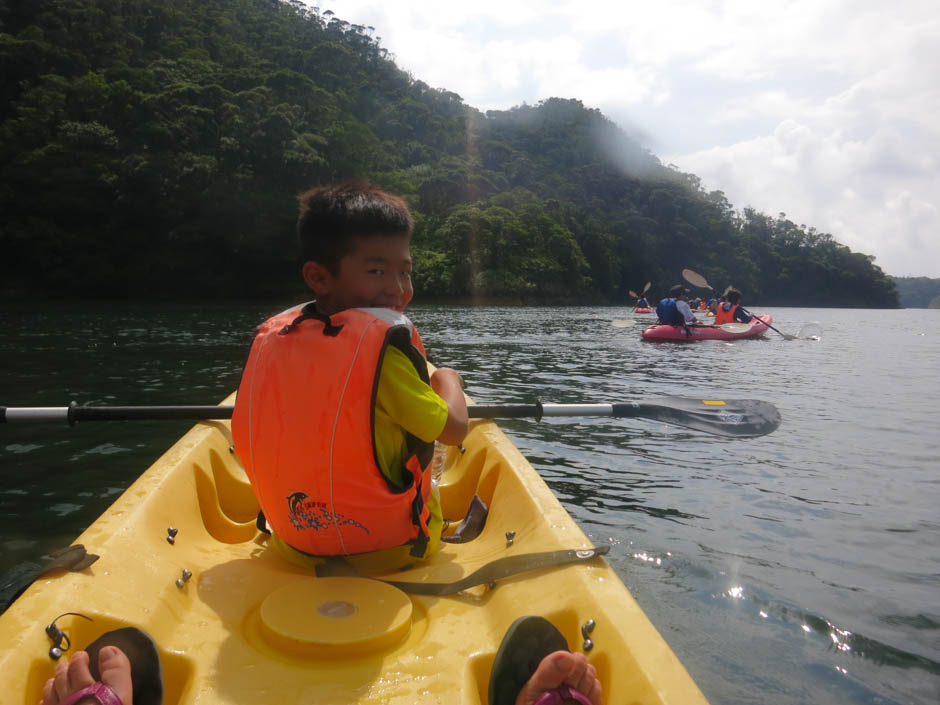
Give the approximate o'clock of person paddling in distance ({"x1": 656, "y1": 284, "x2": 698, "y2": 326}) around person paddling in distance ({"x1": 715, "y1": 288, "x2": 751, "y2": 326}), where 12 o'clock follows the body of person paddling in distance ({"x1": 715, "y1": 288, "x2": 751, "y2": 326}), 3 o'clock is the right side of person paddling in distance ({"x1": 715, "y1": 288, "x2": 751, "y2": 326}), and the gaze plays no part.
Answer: person paddling in distance ({"x1": 656, "y1": 284, "x2": 698, "y2": 326}) is roughly at 5 o'clock from person paddling in distance ({"x1": 715, "y1": 288, "x2": 751, "y2": 326}).

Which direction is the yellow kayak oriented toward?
away from the camera

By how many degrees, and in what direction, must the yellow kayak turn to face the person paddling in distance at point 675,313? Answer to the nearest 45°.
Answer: approximately 45° to its right

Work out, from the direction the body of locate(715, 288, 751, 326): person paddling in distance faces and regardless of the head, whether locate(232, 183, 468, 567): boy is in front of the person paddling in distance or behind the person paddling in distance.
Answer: behind

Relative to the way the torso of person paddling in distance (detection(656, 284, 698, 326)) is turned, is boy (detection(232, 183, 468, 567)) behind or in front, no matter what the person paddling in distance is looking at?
behind

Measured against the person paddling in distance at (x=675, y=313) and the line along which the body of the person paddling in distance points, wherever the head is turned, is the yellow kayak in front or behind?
behind

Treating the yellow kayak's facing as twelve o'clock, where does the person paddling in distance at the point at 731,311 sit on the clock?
The person paddling in distance is roughly at 1 o'clock from the yellow kayak.

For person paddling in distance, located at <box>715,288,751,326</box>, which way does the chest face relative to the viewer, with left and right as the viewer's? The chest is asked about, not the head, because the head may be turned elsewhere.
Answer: facing away from the viewer and to the right of the viewer

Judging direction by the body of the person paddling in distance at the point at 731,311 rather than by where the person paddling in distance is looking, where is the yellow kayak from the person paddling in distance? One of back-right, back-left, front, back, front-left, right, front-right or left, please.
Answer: back-right

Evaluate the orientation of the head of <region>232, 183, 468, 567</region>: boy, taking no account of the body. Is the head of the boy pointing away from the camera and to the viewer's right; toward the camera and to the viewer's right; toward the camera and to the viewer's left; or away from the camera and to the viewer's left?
toward the camera and to the viewer's right

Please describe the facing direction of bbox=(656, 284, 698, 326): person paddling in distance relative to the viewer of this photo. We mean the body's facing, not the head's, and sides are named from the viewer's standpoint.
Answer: facing away from the viewer and to the right of the viewer

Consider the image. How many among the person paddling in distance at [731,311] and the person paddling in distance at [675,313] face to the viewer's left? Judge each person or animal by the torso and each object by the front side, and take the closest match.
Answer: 0
